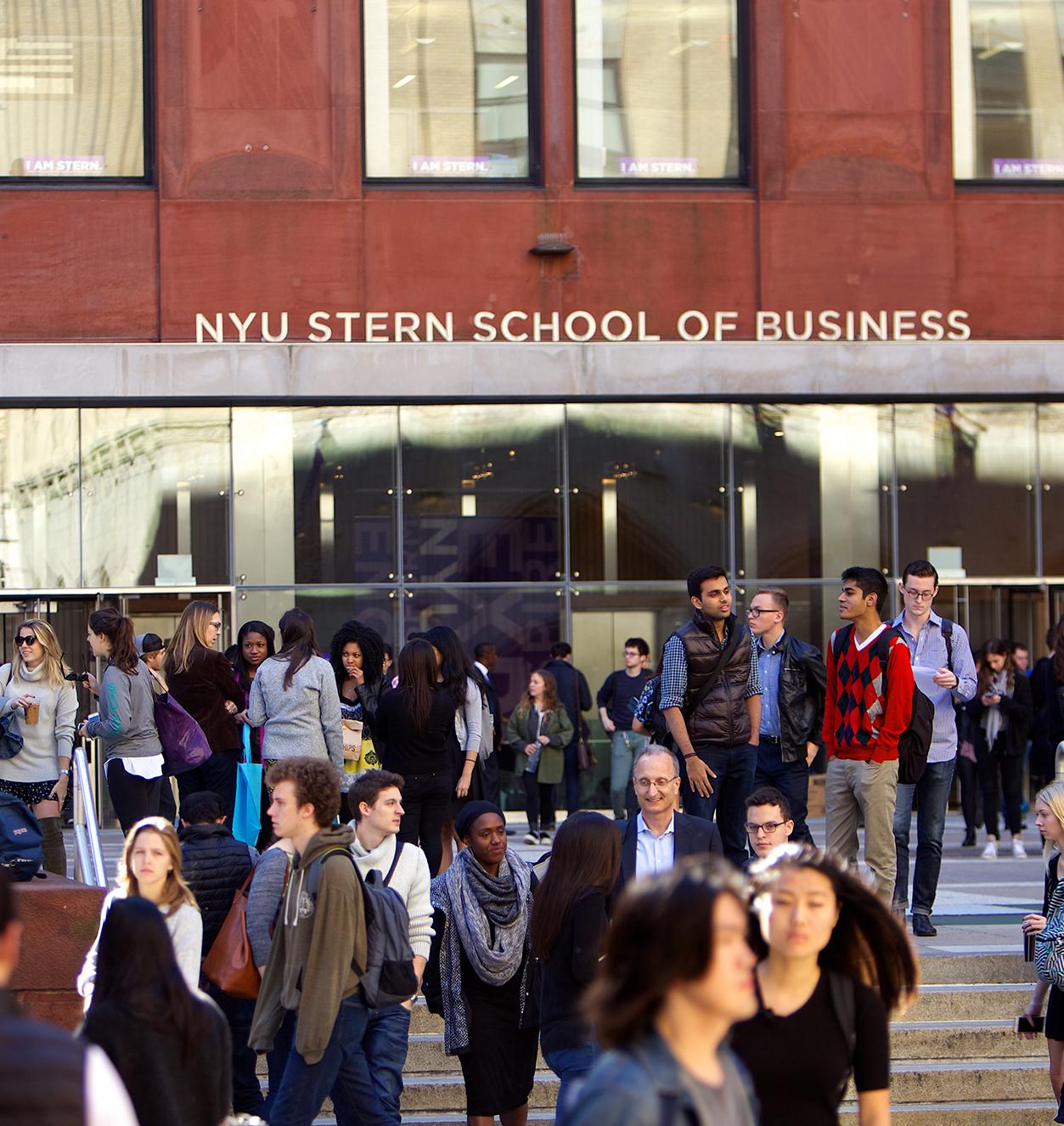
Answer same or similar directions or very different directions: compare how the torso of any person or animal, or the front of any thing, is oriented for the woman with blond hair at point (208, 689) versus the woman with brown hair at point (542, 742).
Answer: very different directions

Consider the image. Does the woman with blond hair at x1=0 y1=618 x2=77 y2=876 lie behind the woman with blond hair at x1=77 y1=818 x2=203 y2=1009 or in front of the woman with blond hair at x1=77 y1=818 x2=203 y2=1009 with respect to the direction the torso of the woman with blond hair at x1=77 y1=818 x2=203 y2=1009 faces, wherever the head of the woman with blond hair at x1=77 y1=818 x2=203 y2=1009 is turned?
behind

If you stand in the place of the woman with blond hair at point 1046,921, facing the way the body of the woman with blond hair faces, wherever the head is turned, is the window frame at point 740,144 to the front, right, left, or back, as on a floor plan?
right

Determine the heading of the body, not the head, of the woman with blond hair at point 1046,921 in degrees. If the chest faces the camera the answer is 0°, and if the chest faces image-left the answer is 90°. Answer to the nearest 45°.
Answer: approximately 90°

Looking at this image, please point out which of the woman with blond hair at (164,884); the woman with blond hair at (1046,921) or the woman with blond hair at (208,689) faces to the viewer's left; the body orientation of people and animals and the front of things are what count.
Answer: the woman with blond hair at (1046,921)

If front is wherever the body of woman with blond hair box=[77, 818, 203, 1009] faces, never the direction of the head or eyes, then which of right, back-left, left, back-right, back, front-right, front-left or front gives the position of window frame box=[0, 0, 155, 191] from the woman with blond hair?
back

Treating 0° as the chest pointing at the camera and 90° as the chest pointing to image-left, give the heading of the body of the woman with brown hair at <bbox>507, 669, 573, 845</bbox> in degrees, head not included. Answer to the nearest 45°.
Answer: approximately 45°

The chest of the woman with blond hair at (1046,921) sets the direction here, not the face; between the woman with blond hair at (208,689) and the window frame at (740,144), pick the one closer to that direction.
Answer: the woman with blond hair
